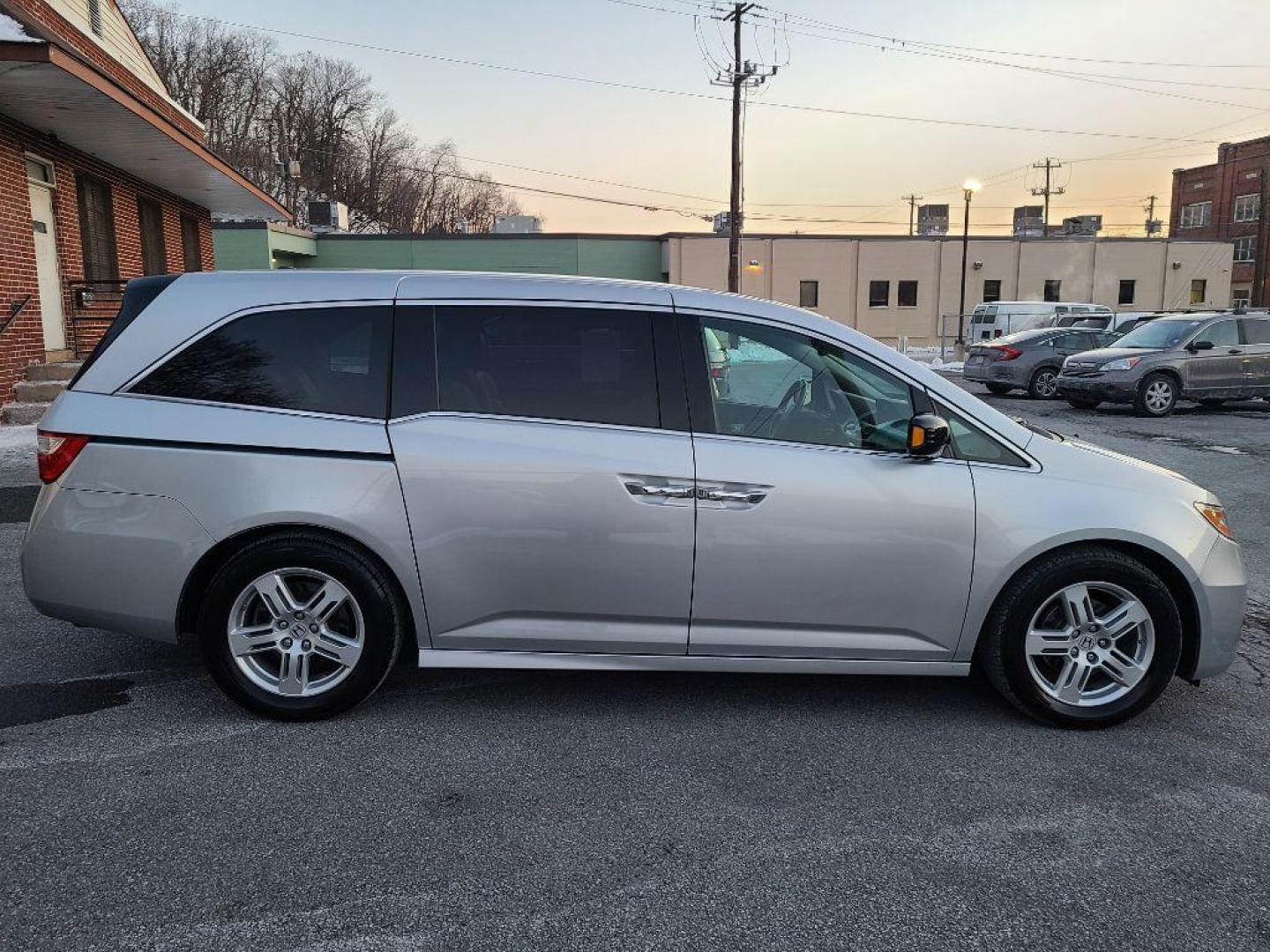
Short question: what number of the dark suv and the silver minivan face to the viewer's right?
1

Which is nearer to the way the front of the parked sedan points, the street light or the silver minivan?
the street light

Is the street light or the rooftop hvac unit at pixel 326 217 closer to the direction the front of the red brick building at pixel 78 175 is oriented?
the street light

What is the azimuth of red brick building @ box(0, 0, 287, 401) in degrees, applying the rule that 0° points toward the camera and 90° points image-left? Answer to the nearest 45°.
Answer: approximately 315°

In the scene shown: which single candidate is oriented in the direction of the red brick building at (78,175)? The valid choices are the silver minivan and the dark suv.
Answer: the dark suv

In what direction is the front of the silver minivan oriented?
to the viewer's right

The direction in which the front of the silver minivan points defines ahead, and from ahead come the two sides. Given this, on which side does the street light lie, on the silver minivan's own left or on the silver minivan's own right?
on the silver minivan's own left

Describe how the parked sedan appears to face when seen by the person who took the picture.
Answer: facing away from the viewer and to the right of the viewer

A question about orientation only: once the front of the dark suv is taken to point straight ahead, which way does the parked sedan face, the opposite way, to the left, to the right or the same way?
the opposite way

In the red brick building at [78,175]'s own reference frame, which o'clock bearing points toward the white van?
The white van is roughly at 10 o'clock from the red brick building.

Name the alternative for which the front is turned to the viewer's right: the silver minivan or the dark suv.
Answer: the silver minivan

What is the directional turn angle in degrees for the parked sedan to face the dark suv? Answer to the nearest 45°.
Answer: approximately 90° to its right

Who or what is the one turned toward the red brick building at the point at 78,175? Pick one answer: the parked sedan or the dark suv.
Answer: the dark suv

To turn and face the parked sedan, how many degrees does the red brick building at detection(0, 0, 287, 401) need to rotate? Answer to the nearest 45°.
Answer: approximately 45° to its left
